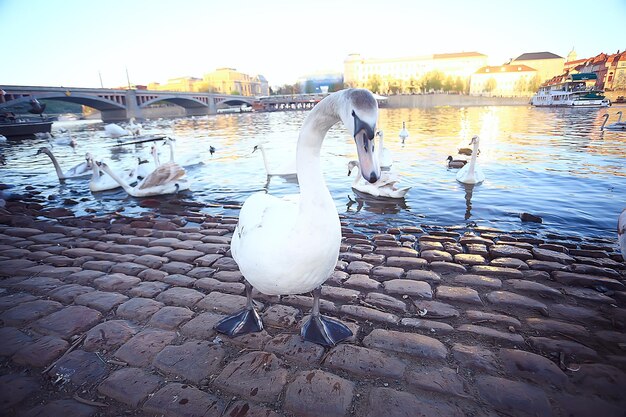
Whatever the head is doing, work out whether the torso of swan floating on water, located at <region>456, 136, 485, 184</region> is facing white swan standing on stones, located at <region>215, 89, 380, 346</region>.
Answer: yes

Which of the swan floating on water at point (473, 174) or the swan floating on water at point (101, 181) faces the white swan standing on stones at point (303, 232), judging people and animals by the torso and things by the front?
the swan floating on water at point (473, 174)

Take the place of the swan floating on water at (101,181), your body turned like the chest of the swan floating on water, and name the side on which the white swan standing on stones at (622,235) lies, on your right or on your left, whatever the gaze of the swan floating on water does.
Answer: on your left

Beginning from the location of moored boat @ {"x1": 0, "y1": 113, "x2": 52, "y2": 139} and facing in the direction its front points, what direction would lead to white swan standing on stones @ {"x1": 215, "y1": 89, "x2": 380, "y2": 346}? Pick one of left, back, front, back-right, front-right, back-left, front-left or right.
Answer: right

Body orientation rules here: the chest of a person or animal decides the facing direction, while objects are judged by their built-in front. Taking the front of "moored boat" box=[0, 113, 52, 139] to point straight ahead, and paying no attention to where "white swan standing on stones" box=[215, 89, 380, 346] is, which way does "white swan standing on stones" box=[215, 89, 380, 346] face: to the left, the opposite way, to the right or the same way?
to the right

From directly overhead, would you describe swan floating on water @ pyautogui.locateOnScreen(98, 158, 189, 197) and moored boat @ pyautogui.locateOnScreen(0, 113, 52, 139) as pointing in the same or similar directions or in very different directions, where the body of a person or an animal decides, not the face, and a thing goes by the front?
very different directions

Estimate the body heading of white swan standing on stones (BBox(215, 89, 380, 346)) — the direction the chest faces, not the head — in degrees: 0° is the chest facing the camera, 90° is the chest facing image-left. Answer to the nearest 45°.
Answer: approximately 315°

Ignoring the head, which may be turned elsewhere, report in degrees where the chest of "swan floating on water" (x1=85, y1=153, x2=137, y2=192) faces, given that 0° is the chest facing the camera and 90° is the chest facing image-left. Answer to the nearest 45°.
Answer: approximately 90°

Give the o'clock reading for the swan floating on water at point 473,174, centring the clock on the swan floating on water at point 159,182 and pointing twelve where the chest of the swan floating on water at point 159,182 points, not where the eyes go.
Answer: the swan floating on water at point 473,174 is roughly at 7 o'clock from the swan floating on water at point 159,182.

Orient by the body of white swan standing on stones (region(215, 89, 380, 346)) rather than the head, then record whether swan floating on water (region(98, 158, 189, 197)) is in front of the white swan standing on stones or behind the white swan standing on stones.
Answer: behind

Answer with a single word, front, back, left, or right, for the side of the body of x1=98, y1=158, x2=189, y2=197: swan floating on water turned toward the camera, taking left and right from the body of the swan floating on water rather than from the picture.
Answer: left

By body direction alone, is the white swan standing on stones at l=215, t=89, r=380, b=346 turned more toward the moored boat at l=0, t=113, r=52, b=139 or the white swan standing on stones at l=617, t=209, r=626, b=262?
the white swan standing on stones

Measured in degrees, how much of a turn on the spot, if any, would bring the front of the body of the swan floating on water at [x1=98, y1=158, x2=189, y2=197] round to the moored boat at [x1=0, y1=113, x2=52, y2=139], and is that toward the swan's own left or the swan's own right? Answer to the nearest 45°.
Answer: approximately 90° to the swan's own right

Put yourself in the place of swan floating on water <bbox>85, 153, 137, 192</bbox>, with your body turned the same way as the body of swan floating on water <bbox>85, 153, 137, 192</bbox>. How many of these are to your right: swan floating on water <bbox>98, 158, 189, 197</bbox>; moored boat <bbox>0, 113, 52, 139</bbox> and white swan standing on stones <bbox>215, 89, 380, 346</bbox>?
1
